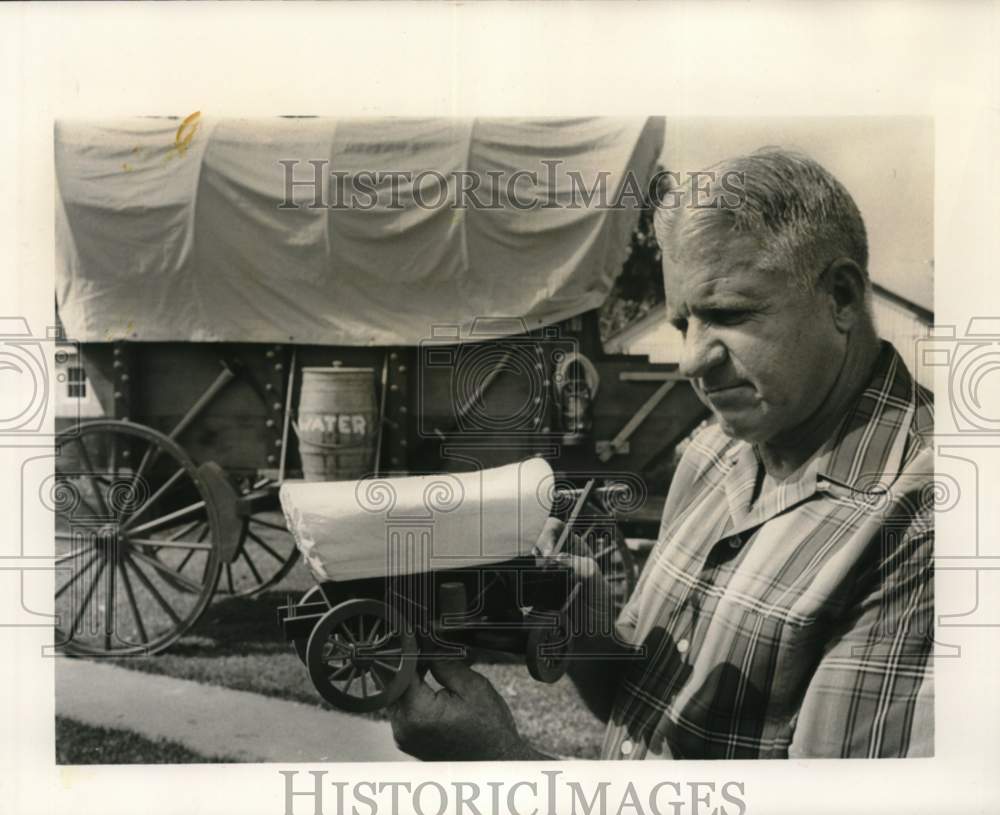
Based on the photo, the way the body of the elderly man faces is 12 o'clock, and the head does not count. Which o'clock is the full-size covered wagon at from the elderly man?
The full-size covered wagon is roughly at 4 o'clock from the elderly man.

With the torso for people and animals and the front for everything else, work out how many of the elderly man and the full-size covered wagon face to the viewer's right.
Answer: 1

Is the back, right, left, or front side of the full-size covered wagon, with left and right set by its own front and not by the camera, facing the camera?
right

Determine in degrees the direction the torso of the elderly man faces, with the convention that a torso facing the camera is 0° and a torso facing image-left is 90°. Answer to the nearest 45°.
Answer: approximately 45°
